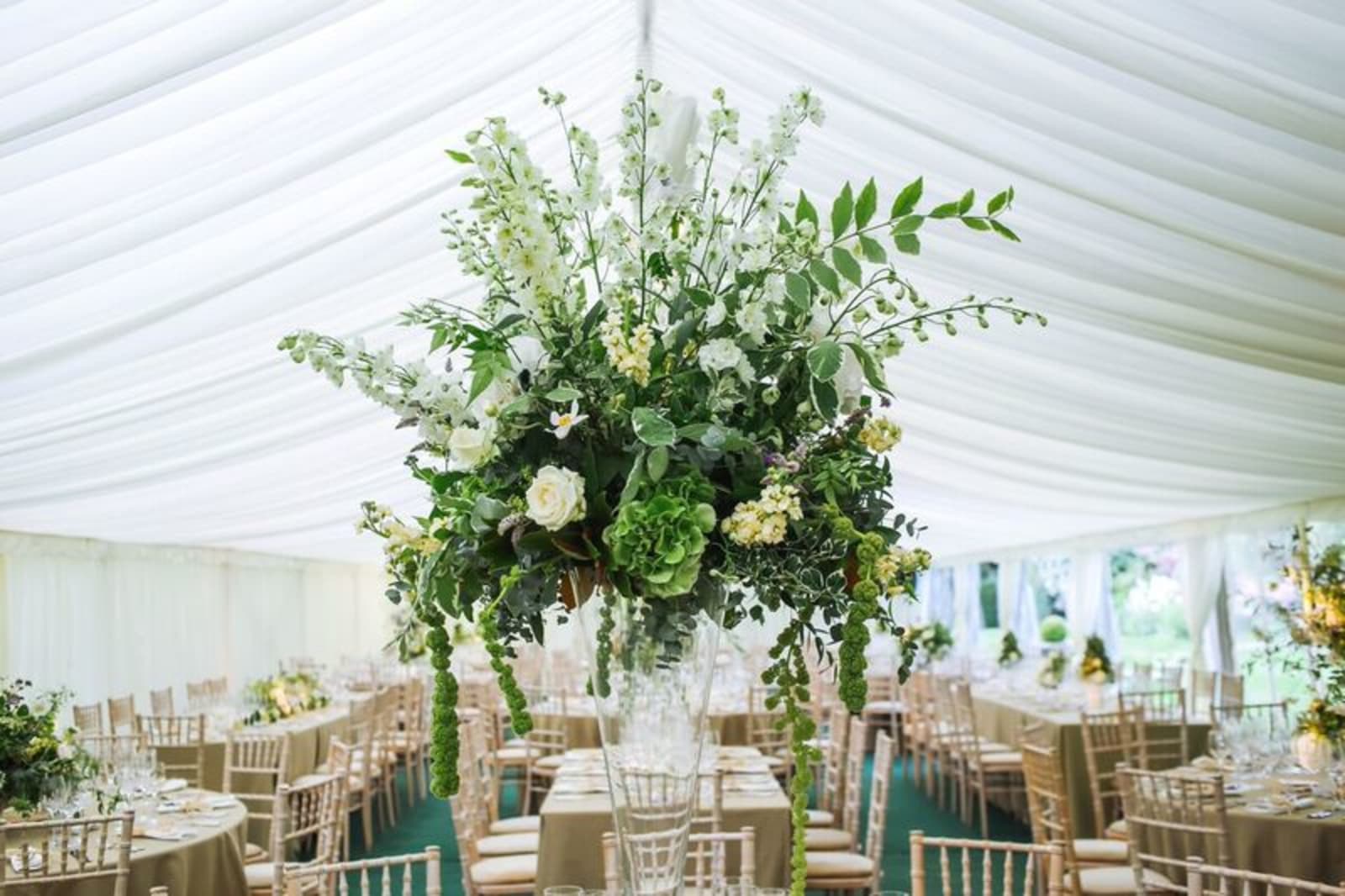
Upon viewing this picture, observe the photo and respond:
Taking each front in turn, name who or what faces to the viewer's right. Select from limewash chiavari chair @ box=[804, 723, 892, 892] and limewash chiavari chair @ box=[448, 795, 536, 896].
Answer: limewash chiavari chair @ box=[448, 795, 536, 896]

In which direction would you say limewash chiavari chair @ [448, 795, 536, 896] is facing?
to the viewer's right

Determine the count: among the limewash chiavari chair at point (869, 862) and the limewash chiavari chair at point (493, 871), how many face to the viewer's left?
1

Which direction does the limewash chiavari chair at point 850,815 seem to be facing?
to the viewer's left

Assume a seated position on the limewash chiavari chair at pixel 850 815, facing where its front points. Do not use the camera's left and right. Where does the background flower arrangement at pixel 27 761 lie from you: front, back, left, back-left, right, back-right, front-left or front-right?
front-left

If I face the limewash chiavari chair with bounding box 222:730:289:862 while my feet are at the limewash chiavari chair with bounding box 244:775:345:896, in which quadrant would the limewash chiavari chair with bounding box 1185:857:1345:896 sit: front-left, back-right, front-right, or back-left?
back-right

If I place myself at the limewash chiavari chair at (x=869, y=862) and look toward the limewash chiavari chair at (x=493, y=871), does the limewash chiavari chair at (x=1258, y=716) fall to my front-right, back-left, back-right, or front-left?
back-right

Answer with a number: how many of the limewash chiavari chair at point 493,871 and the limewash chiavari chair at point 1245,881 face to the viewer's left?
0

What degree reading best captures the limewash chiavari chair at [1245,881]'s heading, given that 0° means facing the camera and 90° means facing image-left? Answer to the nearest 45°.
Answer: approximately 225°

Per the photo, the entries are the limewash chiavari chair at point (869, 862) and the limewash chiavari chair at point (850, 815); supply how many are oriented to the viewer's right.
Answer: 0

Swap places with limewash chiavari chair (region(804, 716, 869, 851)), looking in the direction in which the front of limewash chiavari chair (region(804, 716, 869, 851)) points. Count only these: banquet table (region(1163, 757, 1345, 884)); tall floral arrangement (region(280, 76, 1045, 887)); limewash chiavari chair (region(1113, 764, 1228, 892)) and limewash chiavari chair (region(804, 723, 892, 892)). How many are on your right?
0

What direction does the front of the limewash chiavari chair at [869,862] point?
to the viewer's left

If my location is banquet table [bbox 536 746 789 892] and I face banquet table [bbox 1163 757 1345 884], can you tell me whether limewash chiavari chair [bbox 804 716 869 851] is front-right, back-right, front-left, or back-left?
front-left

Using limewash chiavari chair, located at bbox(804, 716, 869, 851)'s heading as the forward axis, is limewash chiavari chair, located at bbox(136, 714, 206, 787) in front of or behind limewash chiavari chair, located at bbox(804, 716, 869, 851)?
in front

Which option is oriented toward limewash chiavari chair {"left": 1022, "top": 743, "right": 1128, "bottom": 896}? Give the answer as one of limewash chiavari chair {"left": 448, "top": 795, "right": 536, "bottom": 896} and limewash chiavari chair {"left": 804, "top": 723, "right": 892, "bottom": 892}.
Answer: limewash chiavari chair {"left": 448, "top": 795, "right": 536, "bottom": 896}
